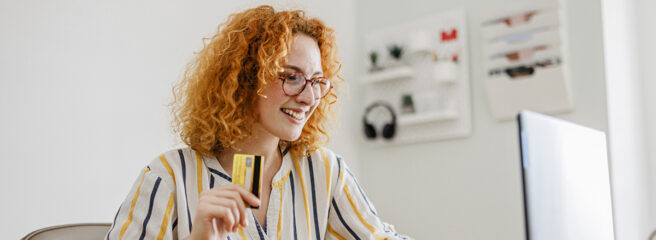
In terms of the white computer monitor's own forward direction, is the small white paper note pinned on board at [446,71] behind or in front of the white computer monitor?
in front

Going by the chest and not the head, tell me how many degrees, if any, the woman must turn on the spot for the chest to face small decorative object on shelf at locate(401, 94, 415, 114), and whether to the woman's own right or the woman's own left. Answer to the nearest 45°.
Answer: approximately 90° to the woman's own left

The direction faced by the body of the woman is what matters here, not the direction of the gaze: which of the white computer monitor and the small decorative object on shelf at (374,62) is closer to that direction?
the white computer monitor

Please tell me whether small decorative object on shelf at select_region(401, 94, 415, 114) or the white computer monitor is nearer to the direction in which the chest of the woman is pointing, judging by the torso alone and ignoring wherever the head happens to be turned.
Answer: the white computer monitor

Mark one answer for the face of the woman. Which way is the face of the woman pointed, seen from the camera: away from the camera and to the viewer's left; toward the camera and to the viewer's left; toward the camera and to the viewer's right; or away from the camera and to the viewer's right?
toward the camera and to the viewer's right

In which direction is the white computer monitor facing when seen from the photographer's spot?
facing away from the viewer and to the left of the viewer

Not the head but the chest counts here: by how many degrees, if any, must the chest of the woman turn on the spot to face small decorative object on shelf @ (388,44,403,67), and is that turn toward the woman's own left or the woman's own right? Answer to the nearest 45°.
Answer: approximately 90° to the woman's own left
